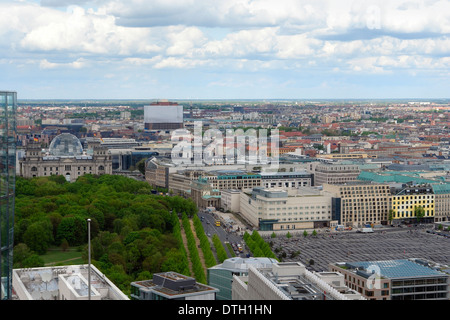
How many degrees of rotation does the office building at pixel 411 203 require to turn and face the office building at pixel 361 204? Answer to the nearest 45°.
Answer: approximately 45° to its right

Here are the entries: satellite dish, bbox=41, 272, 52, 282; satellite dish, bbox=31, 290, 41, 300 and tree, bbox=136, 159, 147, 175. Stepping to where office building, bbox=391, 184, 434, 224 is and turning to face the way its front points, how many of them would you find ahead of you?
2

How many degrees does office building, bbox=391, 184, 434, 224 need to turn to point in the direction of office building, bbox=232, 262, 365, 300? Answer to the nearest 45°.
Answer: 0° — it already faces it

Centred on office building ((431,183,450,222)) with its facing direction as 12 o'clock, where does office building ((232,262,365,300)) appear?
office building ((232,262,365,300)) is roughly at 12 o'clock from office building ((431,183,450,222)).

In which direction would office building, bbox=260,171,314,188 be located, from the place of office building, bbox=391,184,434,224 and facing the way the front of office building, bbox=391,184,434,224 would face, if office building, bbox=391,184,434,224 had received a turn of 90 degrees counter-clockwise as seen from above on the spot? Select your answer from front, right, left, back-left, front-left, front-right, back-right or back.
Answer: back-left

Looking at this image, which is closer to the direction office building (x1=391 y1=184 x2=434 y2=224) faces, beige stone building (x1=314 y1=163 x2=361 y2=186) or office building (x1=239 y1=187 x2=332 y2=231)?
the office building

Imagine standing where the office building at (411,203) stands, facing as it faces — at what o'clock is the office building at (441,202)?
the office building at (441,202) is roughly at 8 o'clock from the office building at (411,203).

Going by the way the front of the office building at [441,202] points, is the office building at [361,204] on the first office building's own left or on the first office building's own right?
on the first office building's own right

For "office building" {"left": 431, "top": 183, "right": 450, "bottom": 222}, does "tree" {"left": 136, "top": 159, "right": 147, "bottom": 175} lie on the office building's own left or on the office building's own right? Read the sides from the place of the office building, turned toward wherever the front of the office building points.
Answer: on the office building's own right

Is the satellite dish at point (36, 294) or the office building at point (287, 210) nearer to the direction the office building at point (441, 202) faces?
the satellite dish

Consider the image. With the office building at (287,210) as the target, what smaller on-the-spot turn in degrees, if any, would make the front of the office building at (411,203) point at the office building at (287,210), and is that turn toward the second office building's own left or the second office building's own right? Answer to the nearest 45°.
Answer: approximately 45° to the second office building's own right
